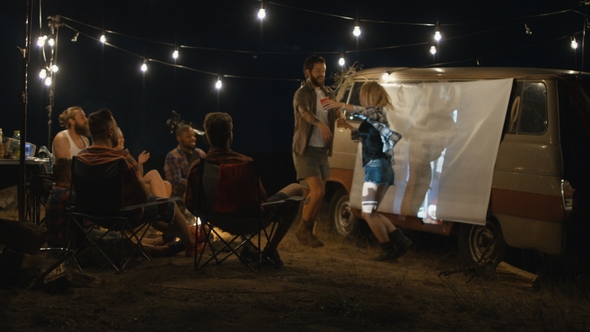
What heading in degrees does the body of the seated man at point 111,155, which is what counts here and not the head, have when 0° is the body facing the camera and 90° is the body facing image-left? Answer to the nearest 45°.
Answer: approximately 225°

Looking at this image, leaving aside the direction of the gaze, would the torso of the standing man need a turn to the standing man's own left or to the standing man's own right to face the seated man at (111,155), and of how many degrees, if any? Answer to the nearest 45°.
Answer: approximately 90° to the standing man's own right

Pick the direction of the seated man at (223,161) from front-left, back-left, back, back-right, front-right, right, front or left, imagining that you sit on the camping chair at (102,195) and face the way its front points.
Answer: front-right

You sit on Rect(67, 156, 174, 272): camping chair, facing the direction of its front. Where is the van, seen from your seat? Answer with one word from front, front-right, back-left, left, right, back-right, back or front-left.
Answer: front-right

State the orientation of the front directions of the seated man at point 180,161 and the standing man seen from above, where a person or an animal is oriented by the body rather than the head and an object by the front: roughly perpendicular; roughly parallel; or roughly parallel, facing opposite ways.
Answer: roughly parallel

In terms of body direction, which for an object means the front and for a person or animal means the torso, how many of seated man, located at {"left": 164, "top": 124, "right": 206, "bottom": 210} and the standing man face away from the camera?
0

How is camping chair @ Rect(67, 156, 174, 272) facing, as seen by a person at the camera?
facing away from the viewer and to the right of the viewer

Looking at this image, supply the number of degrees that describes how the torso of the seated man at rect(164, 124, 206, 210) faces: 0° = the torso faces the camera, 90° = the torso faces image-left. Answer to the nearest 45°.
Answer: approximately 315°

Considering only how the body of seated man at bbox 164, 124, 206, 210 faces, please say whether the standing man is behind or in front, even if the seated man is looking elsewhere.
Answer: in front

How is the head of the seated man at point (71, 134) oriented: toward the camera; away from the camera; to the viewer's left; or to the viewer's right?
to the viewer's right

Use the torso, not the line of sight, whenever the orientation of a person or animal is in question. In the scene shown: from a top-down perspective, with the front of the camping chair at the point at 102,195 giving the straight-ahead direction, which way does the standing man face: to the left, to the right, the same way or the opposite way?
to the right

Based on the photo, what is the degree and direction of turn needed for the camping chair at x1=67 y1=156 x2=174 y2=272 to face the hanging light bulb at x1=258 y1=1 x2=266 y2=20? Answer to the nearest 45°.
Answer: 0° — it already faces it
